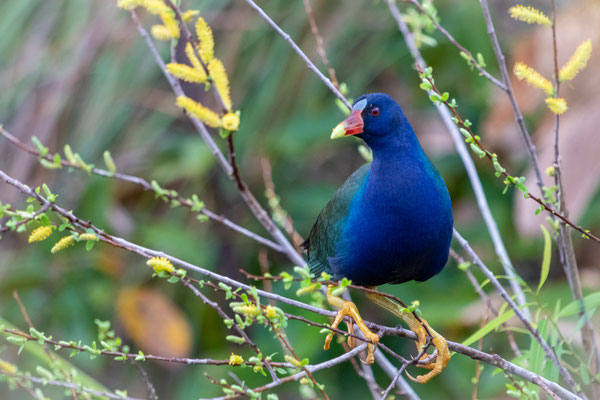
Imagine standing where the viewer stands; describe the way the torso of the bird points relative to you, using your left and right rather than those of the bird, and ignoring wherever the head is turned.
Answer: facing the viewer and to the right of the viewer

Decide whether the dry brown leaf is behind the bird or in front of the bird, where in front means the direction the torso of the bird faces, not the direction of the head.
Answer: behind
